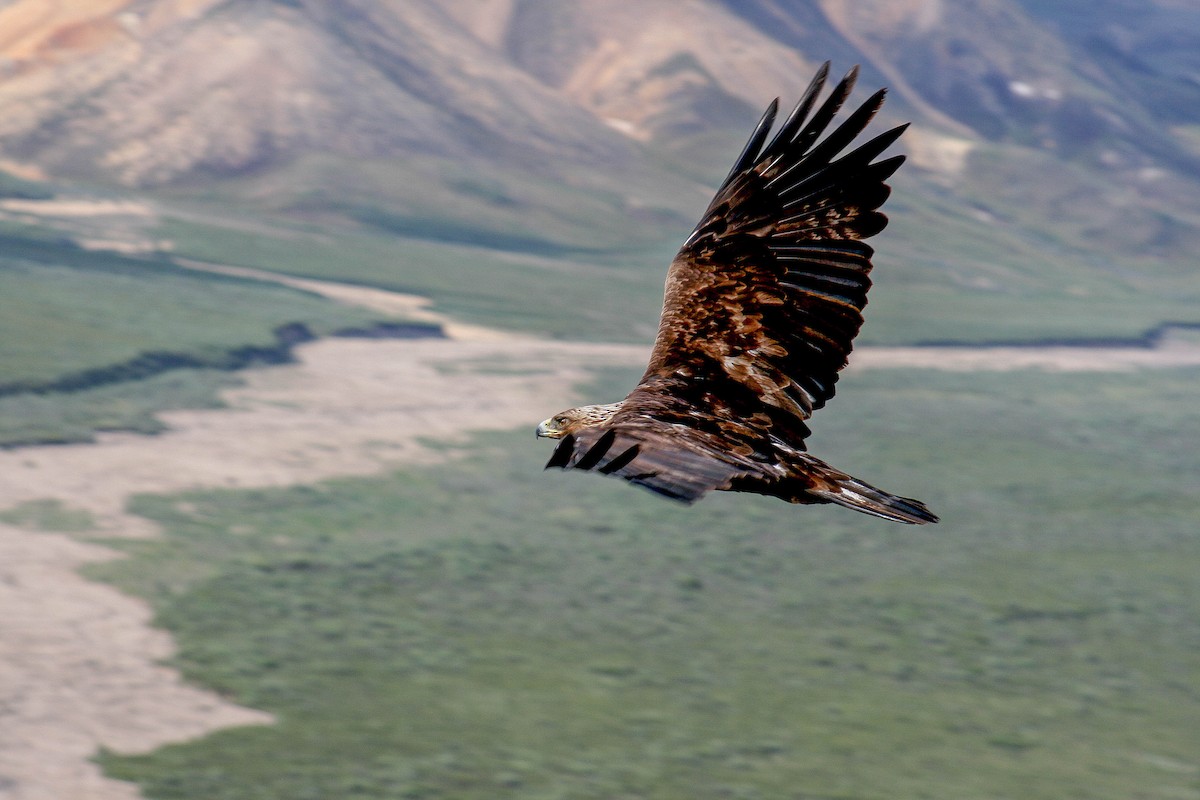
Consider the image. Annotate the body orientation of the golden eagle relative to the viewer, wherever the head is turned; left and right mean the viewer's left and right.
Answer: facing to the left of the viewer
